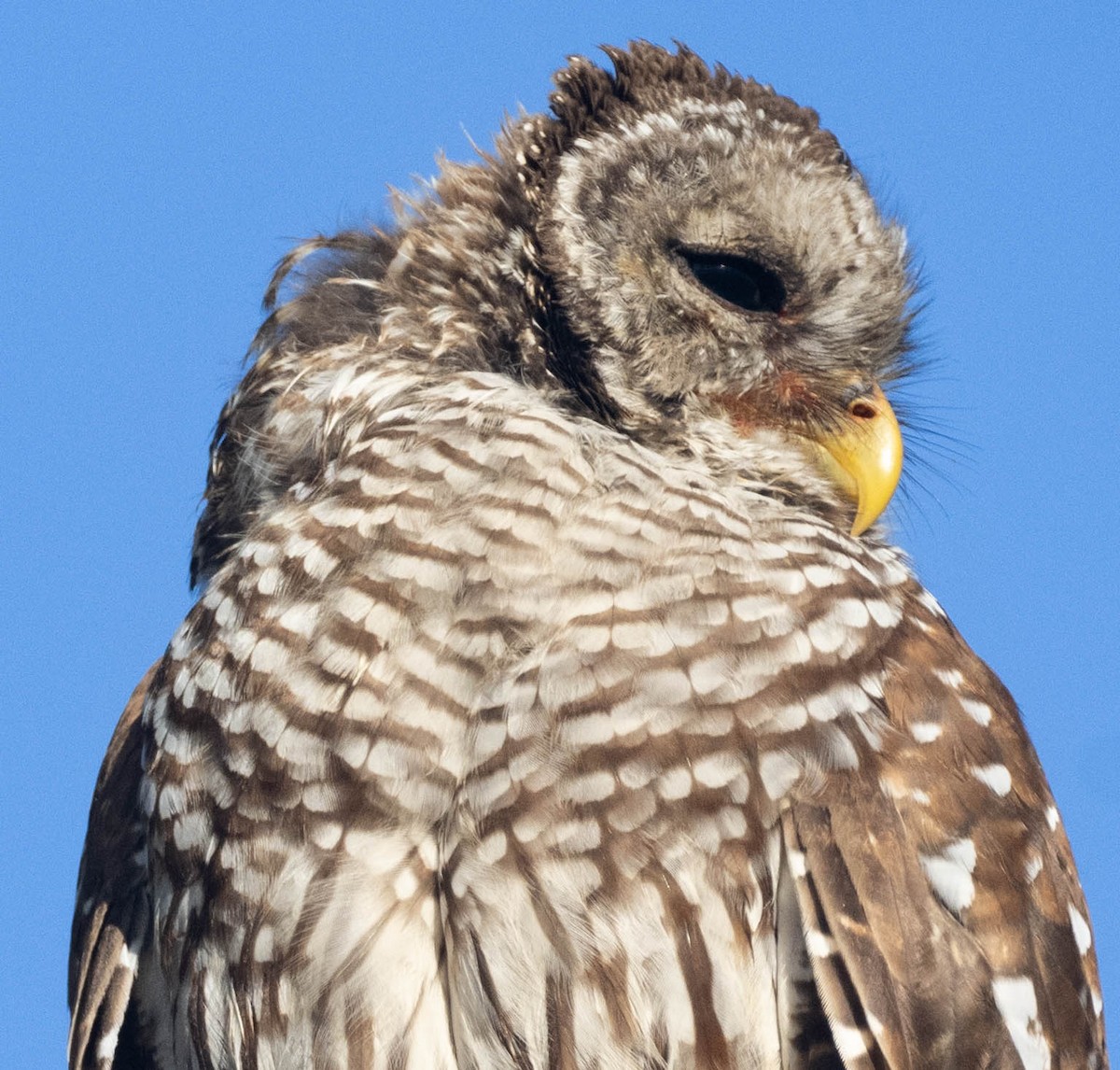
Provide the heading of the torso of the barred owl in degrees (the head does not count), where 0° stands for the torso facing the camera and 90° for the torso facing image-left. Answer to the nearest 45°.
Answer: approximately 0°
